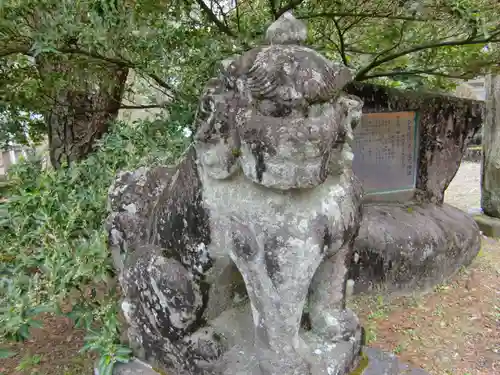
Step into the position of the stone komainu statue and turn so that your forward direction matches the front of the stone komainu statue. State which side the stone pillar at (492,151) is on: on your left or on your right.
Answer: on your left

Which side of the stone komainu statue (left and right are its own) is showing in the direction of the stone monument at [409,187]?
left

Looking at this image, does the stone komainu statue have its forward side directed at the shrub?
no

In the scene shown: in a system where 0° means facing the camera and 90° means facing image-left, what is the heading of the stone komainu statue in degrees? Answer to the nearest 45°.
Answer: approximately 315°

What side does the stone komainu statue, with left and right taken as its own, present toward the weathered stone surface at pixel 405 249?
left
